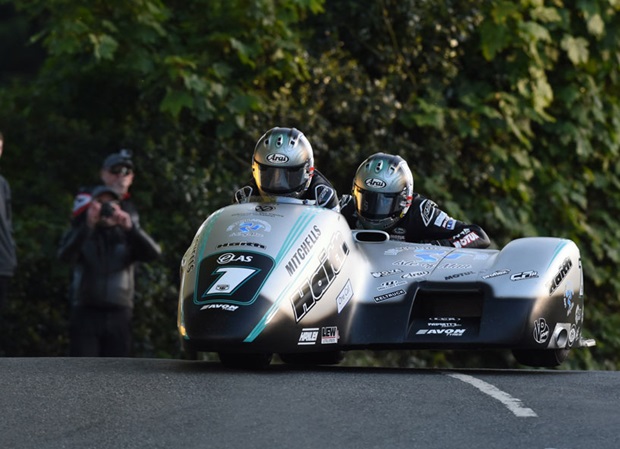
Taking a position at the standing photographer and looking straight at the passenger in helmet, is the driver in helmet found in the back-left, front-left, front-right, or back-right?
front-right

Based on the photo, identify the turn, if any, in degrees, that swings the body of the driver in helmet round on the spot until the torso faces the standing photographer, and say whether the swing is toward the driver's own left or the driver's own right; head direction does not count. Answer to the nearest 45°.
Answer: approximately 135° to the driver's own right

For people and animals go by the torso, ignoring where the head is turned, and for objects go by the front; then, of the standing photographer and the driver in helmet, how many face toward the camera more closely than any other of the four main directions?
2

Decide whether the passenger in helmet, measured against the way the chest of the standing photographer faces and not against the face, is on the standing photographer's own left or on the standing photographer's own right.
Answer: on the standing photographer's own left

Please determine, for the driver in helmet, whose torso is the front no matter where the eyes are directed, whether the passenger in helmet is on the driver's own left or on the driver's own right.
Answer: on the driver's own left

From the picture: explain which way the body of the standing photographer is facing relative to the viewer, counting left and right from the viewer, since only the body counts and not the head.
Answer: facing the viewer

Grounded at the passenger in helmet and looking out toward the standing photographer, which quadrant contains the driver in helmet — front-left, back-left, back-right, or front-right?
front-left

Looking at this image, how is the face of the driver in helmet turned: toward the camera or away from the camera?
toward the camera
